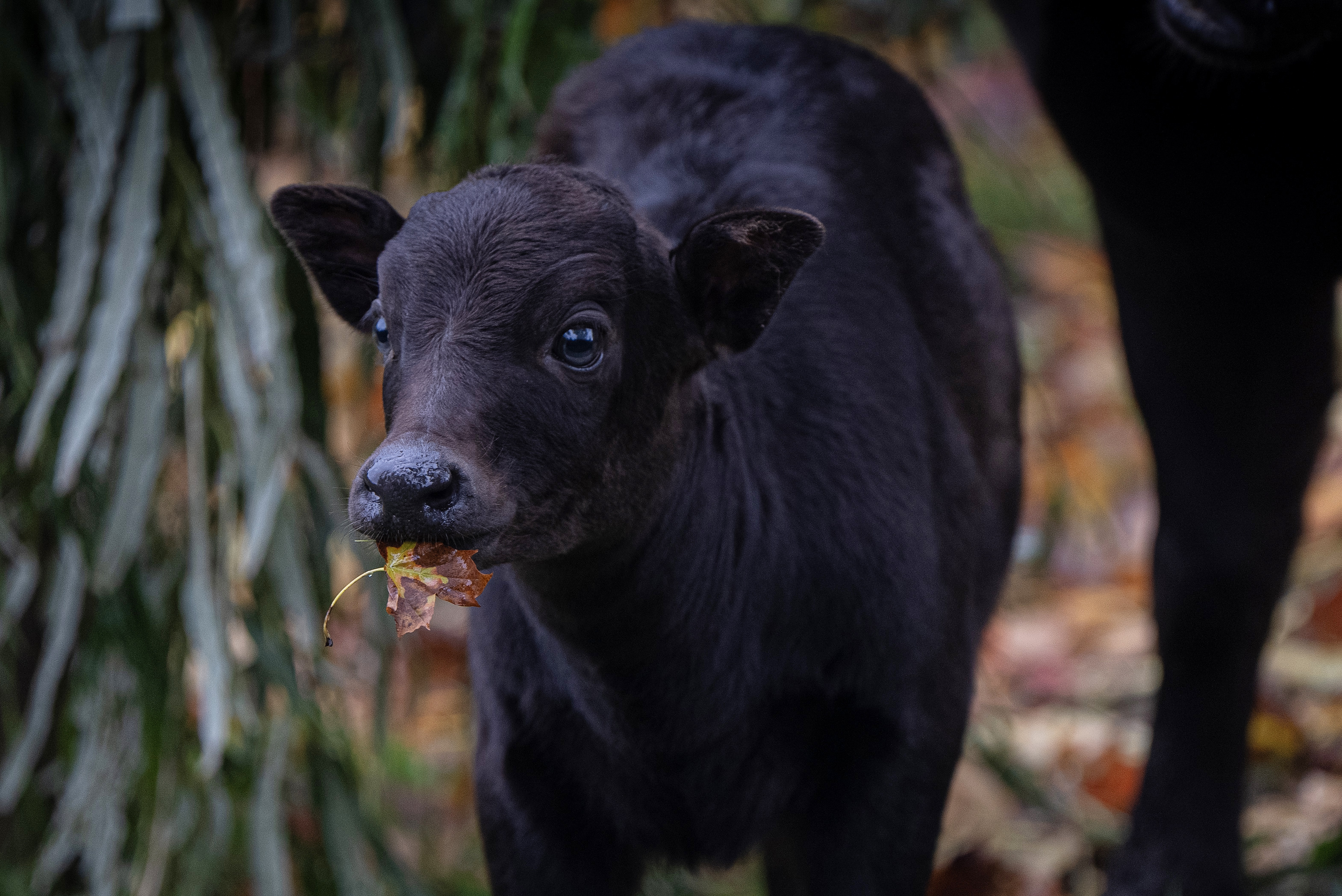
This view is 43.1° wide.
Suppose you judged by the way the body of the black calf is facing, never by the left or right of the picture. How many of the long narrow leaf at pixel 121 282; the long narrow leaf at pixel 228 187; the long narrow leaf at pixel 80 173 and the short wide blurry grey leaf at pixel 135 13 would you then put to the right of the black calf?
4

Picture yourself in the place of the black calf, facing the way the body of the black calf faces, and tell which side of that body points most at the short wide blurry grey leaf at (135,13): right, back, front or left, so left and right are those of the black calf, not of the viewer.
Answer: right

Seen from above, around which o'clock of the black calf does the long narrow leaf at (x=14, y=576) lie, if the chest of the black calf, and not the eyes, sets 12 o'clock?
The long narrow leaf is roughly at 2 o'clock from the black calf.

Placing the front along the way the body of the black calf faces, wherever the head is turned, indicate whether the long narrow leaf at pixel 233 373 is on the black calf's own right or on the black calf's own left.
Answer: on the black calf's own right

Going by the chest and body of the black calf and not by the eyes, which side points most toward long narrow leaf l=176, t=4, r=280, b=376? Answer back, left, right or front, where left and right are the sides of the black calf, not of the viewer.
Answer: right

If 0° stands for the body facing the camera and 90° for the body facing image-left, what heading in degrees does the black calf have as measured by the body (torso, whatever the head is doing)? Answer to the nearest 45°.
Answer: approximately 45°

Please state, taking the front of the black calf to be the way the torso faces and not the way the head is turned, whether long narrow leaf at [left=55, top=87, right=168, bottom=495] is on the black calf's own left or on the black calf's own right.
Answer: on the black calf's own right
